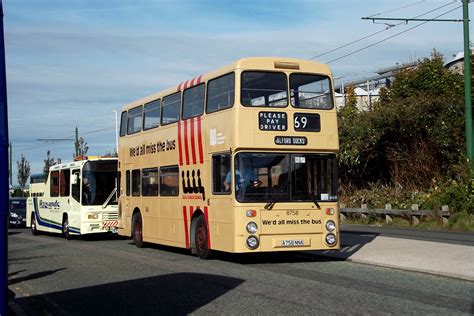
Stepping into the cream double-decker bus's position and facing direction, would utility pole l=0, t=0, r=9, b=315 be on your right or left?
on your right

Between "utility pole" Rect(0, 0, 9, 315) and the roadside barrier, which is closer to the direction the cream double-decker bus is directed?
the utility pole

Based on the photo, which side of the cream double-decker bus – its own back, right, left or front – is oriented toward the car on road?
back

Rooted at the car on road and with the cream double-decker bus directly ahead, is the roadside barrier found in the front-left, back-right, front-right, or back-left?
front-left

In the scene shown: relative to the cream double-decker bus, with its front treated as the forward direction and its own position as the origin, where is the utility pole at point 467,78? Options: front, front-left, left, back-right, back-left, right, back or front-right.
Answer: left

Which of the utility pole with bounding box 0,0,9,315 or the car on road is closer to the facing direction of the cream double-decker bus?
the utility pole

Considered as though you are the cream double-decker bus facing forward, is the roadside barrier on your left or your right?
on your left

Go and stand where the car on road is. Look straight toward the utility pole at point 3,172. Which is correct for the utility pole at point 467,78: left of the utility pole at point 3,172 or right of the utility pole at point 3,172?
left
